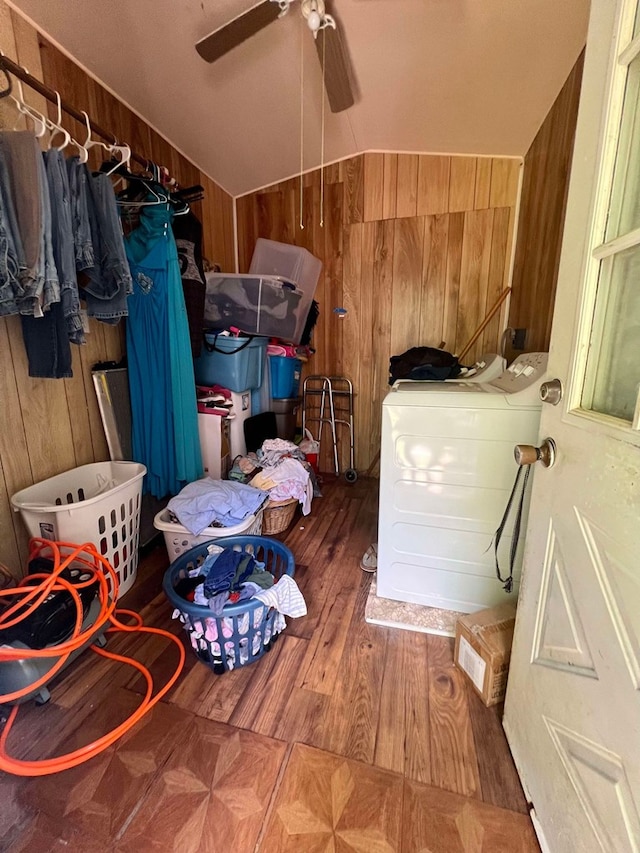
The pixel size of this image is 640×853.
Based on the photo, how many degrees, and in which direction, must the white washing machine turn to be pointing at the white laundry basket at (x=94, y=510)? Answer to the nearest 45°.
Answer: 0° — it already faces it

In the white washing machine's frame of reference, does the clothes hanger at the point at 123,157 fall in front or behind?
in front

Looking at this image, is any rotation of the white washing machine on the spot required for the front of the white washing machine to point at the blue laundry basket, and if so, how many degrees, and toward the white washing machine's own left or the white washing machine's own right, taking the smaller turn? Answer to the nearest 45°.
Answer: approximately 45° to the white washing machine's own left

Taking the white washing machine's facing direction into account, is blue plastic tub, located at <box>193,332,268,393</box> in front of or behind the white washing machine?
in front

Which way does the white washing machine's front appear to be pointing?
to the viewer's left

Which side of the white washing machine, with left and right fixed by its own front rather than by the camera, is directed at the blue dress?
front

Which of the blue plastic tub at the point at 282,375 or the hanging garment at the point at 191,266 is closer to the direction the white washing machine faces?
the hanging garment

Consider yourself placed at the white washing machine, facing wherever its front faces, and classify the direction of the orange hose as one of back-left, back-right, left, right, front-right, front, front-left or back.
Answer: front-left

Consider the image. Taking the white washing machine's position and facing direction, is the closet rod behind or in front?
in front

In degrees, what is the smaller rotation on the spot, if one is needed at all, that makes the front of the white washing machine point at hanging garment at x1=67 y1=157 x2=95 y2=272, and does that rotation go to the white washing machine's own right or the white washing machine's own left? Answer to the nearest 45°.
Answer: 0° — it already faces it
